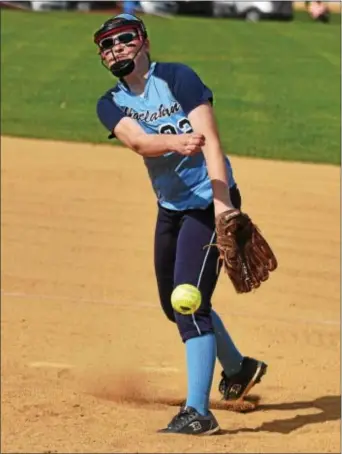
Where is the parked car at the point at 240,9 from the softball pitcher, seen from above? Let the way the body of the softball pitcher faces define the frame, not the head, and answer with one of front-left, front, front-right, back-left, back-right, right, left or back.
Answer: back-right

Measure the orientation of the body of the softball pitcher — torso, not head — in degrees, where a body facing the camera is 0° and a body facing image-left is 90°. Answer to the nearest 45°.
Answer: approximately 45°
